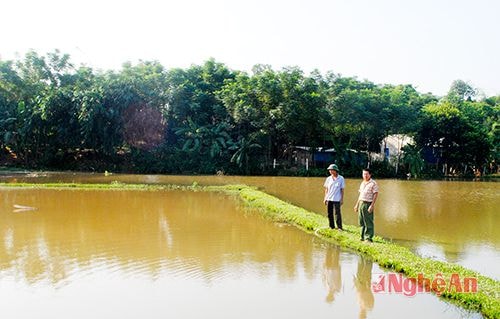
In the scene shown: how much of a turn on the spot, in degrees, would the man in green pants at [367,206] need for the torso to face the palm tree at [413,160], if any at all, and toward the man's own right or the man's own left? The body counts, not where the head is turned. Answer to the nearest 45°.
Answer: approximately 135° to the man's own right

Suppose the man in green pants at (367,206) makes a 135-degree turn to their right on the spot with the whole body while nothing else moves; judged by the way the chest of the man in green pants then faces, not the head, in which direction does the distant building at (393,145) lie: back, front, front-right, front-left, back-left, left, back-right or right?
front

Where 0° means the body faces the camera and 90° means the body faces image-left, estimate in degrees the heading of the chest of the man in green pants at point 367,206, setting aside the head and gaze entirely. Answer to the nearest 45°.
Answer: approximately 45°
